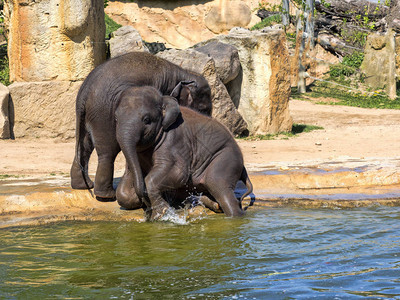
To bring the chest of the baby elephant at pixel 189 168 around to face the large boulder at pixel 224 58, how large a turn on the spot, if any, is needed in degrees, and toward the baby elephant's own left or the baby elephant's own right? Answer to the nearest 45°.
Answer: approximately 90° to the baby elephant's own right

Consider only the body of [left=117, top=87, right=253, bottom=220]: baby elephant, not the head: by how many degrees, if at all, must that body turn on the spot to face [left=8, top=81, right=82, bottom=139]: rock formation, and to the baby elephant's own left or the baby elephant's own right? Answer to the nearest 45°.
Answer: approximately 45° to the baby elephant's own right

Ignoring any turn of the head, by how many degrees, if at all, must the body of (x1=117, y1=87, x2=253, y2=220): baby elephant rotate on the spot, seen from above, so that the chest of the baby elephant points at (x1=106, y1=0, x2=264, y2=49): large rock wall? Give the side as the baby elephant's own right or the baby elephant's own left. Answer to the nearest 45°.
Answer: approximately 90° to the baby elephant's own right

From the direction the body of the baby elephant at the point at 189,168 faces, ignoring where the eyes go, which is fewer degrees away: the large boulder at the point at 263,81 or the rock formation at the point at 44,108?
the rock formation

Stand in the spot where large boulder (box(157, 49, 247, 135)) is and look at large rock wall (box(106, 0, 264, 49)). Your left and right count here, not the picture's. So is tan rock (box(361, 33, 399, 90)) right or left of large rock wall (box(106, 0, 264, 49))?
right

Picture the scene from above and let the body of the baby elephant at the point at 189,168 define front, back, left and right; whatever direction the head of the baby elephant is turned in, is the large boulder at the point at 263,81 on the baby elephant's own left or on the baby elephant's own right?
on the baby elephant's own right

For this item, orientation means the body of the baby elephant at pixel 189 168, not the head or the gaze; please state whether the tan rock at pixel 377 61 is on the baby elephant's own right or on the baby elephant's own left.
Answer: on the baby elephant's own right

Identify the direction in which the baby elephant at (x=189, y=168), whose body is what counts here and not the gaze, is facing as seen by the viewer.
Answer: to the viewer's left
